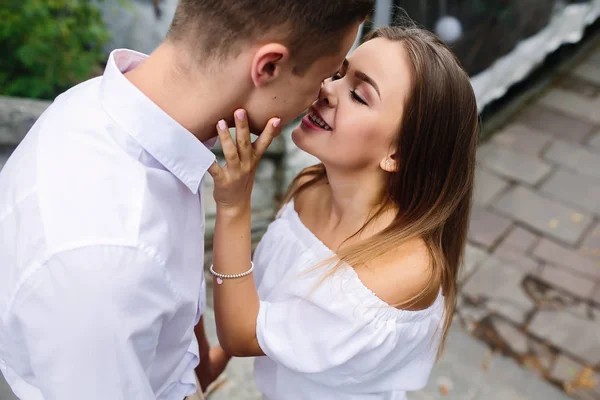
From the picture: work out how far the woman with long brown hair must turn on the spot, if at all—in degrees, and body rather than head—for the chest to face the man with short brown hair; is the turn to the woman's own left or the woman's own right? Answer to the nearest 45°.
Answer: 0° — they already face them

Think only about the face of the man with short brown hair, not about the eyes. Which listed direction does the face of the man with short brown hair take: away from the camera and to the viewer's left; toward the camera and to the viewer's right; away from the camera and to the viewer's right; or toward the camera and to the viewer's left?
away from the camera and to the viewer's right

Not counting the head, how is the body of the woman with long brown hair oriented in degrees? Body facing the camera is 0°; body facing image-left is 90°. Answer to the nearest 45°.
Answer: approximately 45°

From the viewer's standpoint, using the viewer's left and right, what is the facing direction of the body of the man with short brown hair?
facing to the right of the viewer

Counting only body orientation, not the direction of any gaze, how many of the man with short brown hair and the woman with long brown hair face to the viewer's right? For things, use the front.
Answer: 1
